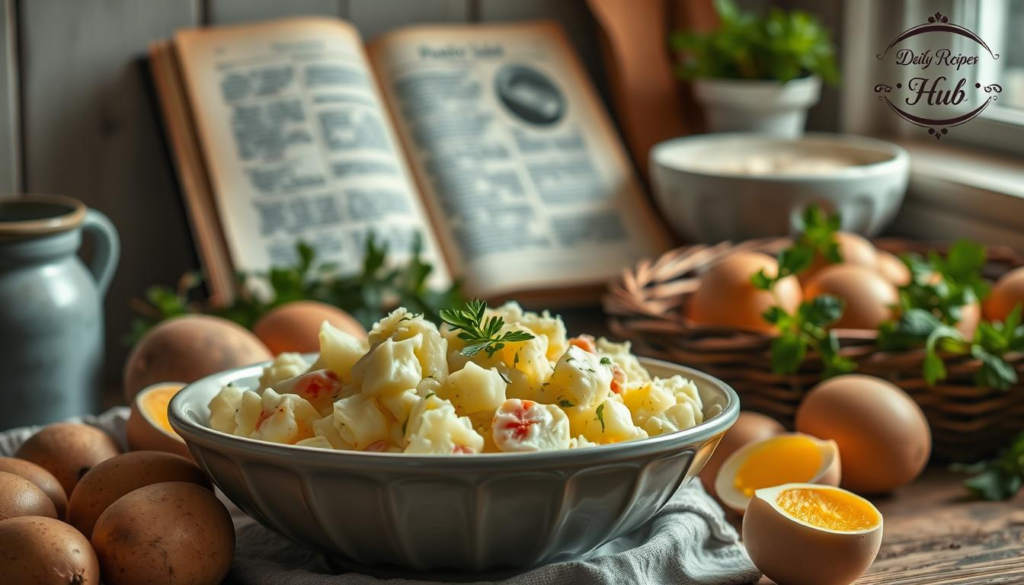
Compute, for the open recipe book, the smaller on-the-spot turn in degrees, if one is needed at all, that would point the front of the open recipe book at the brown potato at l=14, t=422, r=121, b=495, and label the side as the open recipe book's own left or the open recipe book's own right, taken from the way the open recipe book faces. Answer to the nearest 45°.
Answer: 0° — it already faces it

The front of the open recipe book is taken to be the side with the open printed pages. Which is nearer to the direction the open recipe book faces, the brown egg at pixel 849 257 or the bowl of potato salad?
the bowl of potato salad

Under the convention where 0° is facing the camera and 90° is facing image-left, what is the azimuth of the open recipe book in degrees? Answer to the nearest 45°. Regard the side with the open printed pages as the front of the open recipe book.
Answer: approximately 0°

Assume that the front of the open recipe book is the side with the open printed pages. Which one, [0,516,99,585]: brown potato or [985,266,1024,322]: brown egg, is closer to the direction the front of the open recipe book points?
the brown potato

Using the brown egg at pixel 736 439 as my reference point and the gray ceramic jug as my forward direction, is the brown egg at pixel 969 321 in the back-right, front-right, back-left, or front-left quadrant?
back-right

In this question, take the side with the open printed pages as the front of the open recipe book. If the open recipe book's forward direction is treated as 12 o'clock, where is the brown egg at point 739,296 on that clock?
The brown egg is roughly at 11 o'clock from the open recipe book.

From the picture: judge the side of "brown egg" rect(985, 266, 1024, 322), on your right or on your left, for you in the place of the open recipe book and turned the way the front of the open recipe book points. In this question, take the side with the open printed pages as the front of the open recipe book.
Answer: on your left

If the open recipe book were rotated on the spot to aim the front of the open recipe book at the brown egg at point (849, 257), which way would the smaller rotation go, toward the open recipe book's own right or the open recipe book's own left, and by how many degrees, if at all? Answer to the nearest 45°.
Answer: approximately 45° to the open recipe book's own left

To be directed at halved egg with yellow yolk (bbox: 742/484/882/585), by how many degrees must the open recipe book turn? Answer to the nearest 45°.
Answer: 0° — it already faces it
